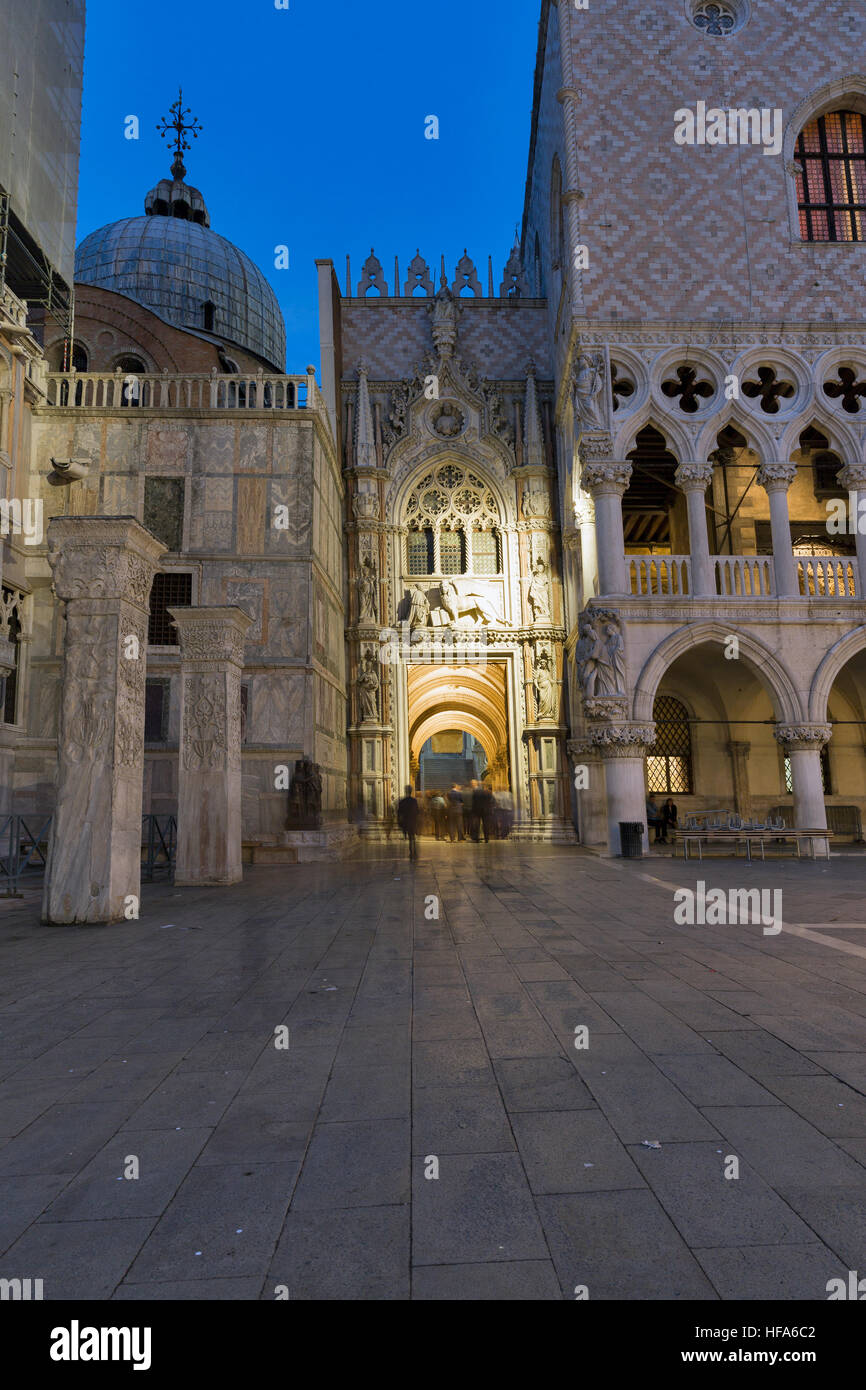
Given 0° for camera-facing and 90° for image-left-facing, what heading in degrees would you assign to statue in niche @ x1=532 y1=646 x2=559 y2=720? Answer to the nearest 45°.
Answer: approximately 0°

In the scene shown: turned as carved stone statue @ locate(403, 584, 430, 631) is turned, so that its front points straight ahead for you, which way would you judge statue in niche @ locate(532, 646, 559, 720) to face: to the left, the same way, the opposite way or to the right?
to the right

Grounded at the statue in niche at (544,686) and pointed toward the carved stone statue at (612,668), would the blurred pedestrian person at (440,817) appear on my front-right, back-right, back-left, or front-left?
back-right

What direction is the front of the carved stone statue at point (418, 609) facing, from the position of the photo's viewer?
facing to the right of the viewer

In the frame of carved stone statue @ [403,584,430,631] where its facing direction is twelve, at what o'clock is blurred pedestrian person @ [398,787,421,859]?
The blurred pedestrian person is roughly at 3 o'clock from the carved stone statue.
